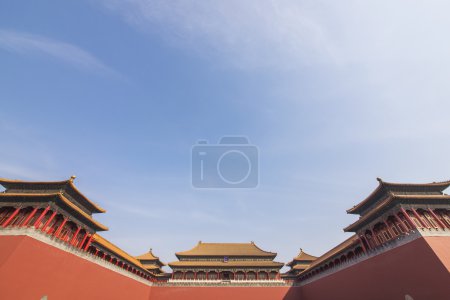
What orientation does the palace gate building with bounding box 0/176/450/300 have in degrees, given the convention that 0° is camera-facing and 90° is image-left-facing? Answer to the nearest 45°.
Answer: approximately 0°
